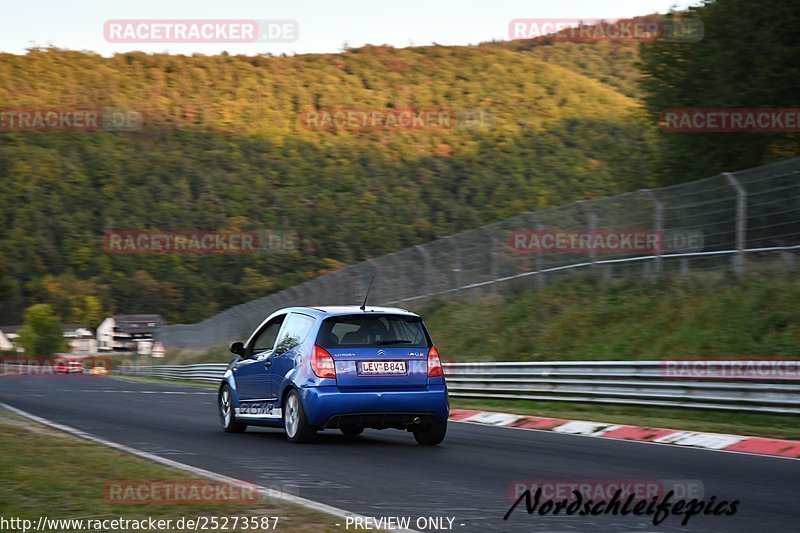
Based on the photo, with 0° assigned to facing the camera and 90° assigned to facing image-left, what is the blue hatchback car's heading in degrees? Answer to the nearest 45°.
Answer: approximately 135°

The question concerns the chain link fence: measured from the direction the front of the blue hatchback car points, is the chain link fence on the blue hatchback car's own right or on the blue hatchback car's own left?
on the blue hatchback car's own right

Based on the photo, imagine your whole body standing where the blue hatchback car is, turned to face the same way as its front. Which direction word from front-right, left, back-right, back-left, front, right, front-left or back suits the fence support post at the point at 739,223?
right

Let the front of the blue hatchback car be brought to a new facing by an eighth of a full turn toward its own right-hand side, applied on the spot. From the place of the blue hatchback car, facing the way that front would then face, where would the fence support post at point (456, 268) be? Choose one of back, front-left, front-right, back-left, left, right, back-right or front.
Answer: front

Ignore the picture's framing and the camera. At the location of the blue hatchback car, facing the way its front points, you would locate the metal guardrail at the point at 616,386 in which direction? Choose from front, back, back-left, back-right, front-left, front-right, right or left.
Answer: right

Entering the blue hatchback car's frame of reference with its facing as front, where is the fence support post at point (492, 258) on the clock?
The fence support post is roughly at 2 o'clock from the blue hatchback car.

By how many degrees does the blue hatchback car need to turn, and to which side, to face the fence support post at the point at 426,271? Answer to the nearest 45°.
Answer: approximately 45° to its right
